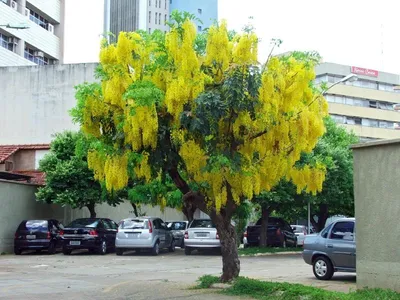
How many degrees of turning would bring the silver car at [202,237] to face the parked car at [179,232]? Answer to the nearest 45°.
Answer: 0° — it already faces it

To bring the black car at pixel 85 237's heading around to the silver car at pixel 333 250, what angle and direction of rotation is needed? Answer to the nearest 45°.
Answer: approximately 90° to its right

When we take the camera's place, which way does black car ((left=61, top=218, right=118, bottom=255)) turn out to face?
facing away from the viewer and to the right of the viewer

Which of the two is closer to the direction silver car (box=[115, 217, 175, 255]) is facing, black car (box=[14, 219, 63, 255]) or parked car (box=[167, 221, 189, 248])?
the parked car

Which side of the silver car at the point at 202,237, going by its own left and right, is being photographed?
back

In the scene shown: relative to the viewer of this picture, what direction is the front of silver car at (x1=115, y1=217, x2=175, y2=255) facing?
facing away from the viewer and to the right of the viewer

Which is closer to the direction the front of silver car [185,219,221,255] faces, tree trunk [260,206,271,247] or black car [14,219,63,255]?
the tree trunk

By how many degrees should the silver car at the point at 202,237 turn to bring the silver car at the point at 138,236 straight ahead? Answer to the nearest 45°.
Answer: approximately 90° to its left

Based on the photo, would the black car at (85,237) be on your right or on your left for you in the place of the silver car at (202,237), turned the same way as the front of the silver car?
on your left
